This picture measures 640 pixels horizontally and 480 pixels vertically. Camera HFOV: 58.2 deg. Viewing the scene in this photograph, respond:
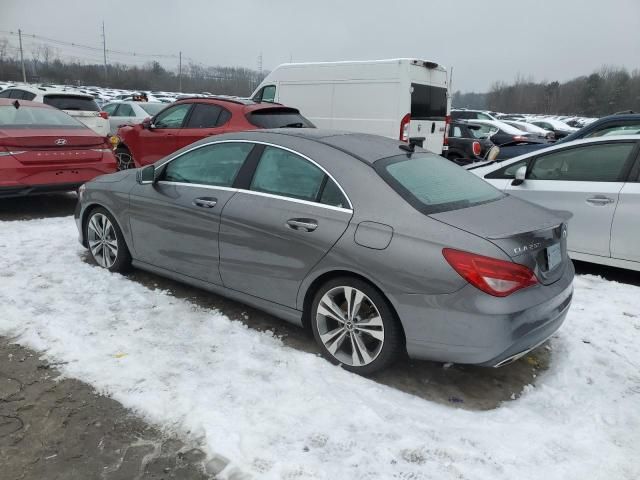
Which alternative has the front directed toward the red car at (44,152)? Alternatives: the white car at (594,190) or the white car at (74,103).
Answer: the white car at (594,190)

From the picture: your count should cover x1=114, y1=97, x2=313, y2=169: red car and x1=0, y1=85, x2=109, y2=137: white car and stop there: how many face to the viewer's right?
0

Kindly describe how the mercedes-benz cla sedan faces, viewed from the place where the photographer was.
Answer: facing away from the viewer and to the left of the viewer

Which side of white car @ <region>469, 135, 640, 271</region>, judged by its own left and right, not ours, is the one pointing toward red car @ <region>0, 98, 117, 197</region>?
front

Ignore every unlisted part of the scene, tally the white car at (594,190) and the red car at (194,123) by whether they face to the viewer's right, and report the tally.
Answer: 0

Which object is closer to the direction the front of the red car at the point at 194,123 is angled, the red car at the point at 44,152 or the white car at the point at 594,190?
the red car

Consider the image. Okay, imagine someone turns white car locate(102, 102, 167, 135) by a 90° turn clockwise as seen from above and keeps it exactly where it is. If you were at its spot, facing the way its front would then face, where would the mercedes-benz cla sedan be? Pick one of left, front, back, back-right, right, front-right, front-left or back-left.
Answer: back-right

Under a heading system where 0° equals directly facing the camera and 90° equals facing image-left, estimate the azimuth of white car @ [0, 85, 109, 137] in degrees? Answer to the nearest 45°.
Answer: approximately 135°

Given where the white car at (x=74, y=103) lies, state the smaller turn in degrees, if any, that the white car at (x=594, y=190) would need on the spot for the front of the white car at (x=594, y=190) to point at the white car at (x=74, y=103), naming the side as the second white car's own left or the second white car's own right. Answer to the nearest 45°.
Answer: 0° — it already faces it

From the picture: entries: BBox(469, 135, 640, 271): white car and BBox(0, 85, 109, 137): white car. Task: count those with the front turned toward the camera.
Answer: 0

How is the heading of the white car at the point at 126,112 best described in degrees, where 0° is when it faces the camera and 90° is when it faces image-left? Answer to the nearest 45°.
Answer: approximately 135°

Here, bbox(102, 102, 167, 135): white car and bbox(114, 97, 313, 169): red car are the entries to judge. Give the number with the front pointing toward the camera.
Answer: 0

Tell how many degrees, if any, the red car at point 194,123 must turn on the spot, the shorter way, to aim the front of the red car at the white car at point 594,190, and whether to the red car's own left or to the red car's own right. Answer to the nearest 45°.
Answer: approximately 180°

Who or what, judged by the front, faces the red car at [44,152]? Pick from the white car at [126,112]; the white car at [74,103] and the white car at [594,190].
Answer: the white car at [594,190]

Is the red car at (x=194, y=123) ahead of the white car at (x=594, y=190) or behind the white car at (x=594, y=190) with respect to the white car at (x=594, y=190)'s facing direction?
ahead

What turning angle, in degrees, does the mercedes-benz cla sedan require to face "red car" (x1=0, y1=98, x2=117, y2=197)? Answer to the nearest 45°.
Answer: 0° — it already faces it

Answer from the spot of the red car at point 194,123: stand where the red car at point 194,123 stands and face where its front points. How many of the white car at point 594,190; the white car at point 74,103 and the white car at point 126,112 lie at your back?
1

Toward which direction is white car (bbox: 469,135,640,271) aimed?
to the viewer's left

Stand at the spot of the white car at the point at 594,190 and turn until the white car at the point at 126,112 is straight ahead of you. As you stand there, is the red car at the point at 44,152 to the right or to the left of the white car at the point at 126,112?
left
